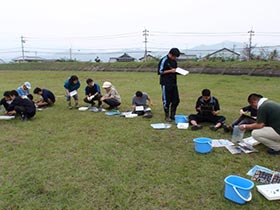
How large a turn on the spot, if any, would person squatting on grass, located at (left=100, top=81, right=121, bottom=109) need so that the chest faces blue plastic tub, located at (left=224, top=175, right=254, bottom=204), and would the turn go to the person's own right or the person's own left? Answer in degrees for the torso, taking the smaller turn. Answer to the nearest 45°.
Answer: approximately 90° to the person's own left

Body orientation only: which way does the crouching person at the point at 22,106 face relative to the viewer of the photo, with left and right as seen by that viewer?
facing to the left of the viewer

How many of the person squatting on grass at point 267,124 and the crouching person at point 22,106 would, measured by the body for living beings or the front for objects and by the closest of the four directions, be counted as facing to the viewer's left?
2

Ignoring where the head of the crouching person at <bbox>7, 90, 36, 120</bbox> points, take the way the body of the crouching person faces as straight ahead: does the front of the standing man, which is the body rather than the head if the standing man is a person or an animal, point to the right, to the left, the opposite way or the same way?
to the left

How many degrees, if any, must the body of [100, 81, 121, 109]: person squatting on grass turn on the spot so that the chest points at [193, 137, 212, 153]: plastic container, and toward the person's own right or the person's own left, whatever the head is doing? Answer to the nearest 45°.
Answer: approximately 90° to the person's own left

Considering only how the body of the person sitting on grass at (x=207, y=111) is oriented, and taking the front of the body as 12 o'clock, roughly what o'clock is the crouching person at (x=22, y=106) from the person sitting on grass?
The crouching person is roughly at 3 o'clock from the person sitting on grass.

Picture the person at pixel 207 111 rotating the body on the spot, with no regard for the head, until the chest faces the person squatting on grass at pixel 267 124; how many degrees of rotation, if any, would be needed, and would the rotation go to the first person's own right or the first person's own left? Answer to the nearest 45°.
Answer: approximately 45° to the first person's own left

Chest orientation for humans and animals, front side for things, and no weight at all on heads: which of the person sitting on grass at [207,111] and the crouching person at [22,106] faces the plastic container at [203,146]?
the person sitting on grass

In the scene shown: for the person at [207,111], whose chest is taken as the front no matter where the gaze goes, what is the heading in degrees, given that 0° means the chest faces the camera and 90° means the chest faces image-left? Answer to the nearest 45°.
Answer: approximately 0°

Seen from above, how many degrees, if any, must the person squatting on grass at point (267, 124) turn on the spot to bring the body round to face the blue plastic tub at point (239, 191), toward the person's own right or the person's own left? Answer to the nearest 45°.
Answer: approximately 90° to the person's own left

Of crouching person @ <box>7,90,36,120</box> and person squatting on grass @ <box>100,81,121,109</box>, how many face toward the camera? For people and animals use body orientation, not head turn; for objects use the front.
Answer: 0

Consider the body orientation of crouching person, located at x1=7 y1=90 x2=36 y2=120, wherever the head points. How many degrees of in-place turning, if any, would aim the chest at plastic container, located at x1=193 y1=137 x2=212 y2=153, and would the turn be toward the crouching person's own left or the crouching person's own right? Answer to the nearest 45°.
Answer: approximately 135° to the crouching person's own left

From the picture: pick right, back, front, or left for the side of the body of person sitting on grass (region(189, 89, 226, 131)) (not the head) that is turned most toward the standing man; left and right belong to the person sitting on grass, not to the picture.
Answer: right

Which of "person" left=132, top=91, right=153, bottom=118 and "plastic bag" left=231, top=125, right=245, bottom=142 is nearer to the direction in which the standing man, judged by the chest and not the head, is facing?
the plastic bag

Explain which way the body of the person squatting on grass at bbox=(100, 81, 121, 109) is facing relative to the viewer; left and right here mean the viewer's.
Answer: facing to the left of the viewer

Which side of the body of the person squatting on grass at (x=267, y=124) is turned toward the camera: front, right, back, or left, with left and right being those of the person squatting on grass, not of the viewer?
left
